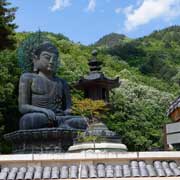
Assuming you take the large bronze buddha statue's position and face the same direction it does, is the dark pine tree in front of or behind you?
behind

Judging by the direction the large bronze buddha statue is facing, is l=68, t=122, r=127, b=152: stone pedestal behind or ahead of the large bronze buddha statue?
ahead

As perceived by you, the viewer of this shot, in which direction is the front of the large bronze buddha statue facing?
facing the viewer and to the right of the viewer

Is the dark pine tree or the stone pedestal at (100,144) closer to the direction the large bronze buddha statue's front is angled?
the stone pedestal
